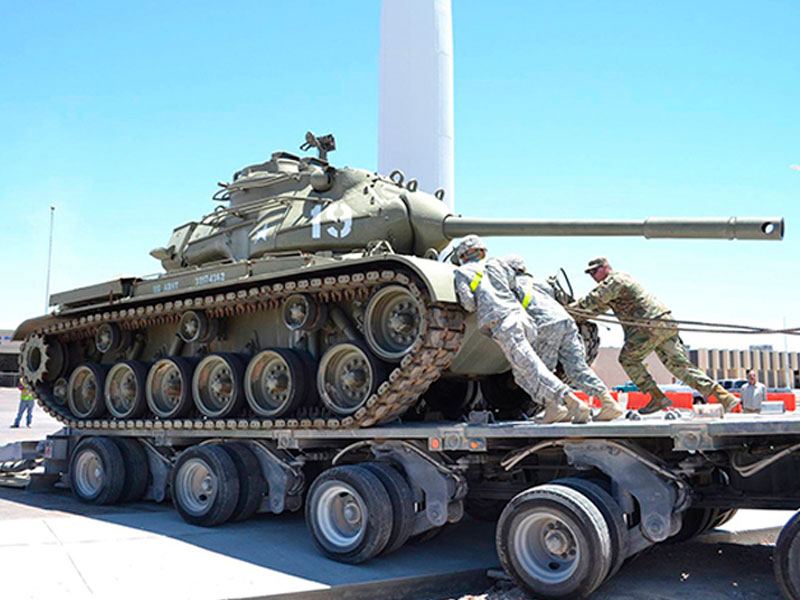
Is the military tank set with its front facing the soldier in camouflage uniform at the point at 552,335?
yes

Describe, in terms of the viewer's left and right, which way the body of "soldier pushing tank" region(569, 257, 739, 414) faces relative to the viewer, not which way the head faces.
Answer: facing to the left of the viewer

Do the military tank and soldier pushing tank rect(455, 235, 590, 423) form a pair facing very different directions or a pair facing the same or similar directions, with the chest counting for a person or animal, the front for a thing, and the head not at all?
very different directions

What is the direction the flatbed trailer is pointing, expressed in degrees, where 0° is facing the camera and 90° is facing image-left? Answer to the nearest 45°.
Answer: approximately 315°

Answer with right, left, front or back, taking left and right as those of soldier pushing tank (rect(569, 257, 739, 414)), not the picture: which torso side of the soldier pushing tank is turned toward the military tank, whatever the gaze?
front

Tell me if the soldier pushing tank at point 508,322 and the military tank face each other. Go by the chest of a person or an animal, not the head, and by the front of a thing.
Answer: yes

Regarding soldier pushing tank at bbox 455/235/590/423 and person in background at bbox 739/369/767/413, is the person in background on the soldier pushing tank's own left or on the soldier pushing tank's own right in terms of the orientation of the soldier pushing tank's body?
on the soldier pushing tank's own right

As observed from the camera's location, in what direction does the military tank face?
facing the viewer and to the right of the viewer

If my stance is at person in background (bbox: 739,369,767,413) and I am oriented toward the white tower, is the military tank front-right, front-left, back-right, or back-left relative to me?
front-left

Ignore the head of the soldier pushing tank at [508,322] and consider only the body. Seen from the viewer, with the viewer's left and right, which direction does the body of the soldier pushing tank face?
facing away from the viewer and to the left of the viewer

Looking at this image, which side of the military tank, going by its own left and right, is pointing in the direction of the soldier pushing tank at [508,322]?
front

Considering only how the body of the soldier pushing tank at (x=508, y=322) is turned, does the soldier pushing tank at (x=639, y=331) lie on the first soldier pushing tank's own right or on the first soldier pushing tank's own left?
on the first soldier pushing tank's own right
